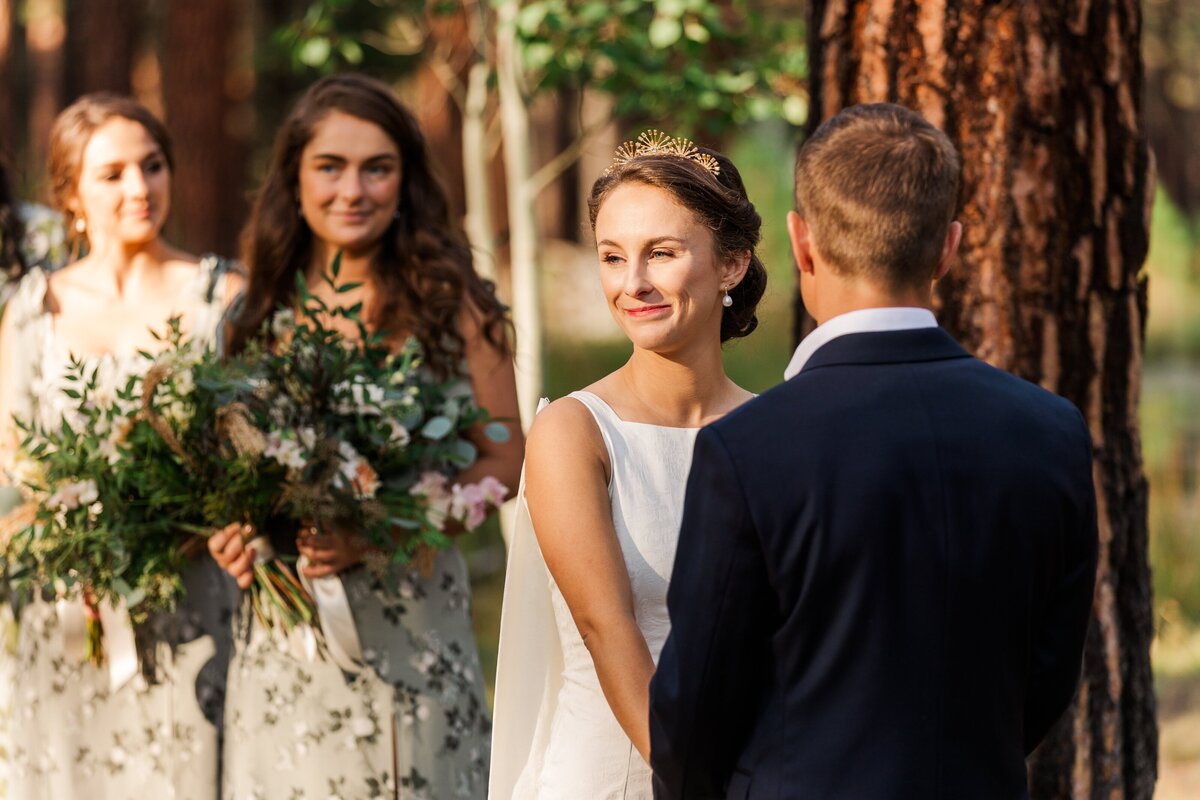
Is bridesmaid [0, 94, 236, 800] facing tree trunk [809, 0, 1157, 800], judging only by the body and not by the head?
no

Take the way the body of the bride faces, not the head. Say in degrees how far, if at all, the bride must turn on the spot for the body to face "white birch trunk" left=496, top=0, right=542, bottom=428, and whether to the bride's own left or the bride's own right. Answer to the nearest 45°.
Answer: approximately 135° to the bride's own left

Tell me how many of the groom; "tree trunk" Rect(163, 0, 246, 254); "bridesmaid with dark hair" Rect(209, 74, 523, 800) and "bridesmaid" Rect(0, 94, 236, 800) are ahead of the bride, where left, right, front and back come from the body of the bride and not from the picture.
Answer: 1

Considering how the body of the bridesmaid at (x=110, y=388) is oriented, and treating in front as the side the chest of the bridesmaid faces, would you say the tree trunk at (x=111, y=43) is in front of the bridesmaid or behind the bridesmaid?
behind

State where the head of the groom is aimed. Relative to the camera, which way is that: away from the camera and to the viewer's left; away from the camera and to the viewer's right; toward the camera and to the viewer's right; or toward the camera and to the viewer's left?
away from the camera and to the viewer's left

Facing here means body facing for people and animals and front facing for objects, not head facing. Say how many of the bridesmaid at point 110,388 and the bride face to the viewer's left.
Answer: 0

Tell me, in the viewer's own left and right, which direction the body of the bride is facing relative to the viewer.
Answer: facing the viewer and to the right of the viewer

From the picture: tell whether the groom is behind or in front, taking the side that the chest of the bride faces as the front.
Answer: in front

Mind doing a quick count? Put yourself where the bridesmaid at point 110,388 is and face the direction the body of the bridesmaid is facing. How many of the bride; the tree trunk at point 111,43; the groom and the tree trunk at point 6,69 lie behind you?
2

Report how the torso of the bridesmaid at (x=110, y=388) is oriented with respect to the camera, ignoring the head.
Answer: toward the camera

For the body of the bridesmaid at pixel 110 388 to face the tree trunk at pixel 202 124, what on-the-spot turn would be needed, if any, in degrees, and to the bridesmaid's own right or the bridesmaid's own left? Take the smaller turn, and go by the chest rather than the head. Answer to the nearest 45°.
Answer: approximately 180°

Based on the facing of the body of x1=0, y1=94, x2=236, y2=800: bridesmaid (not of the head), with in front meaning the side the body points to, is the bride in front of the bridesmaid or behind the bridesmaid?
in front

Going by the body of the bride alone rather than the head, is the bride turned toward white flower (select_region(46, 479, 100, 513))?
no

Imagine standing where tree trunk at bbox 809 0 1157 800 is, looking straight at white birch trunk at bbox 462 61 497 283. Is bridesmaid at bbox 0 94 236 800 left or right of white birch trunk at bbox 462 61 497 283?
left

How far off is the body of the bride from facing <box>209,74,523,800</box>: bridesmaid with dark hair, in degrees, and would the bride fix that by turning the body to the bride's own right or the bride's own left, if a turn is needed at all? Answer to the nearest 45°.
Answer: approximately 180°

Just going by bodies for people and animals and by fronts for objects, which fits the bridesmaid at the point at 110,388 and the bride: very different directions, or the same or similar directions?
same or similar directions

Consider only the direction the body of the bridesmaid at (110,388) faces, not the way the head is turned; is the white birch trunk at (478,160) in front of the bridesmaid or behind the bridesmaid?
behind

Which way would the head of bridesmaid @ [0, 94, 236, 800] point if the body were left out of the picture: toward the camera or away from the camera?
toward the camera

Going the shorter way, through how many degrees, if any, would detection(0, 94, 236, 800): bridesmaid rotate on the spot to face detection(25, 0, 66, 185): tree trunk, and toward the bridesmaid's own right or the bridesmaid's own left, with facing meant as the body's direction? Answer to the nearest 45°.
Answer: approximately 180°
